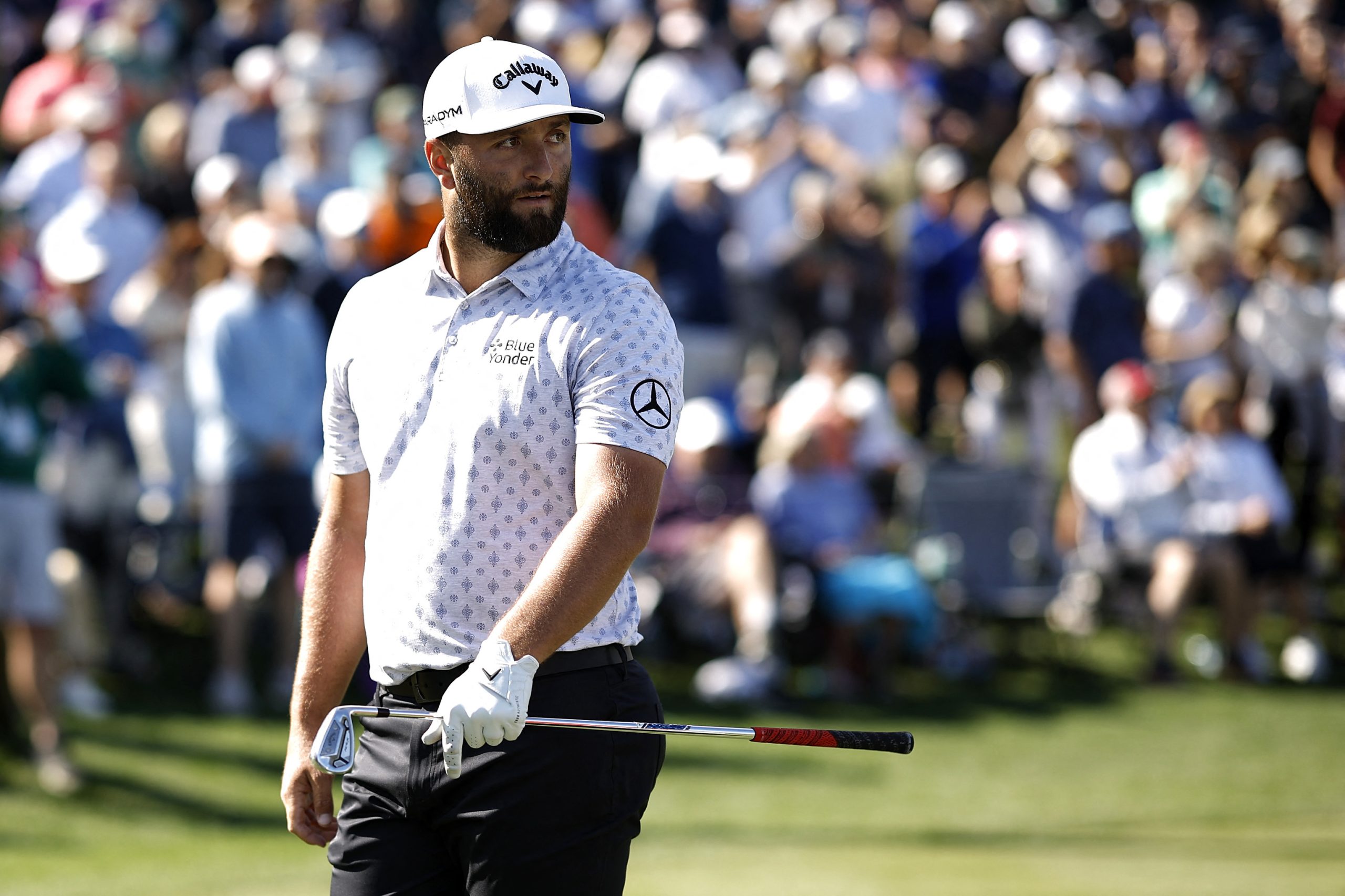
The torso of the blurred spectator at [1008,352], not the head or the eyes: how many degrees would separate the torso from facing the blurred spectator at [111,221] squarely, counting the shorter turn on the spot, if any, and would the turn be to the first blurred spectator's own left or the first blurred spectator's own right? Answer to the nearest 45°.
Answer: approximately 90° to the first blurred spectator's own right

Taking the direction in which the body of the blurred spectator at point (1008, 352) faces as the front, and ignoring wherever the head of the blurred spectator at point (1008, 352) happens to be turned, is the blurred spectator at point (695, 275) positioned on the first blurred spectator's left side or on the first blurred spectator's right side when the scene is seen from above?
on the first blurred spectator's right side

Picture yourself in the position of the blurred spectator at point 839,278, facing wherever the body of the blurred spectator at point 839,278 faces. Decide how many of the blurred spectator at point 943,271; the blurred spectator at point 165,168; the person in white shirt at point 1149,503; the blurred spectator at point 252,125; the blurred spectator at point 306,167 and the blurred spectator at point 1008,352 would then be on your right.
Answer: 3

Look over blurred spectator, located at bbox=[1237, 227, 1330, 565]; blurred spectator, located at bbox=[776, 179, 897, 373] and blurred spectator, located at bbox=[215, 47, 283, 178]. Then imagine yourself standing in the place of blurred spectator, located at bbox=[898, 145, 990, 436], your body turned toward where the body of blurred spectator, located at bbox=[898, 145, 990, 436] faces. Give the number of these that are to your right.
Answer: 2

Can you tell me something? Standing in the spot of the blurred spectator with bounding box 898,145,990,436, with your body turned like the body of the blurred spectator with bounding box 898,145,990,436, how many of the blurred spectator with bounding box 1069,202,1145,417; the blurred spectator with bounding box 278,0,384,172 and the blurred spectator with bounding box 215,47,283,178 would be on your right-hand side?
2

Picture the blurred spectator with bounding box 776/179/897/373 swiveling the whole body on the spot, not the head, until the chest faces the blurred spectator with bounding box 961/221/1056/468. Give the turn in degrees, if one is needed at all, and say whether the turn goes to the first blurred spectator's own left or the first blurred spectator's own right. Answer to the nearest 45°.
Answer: approximately 90° to the first blurred spectator's own left

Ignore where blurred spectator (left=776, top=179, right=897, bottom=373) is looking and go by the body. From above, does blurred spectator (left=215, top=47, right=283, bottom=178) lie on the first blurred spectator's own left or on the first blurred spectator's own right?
on the first blurred spectator's own right

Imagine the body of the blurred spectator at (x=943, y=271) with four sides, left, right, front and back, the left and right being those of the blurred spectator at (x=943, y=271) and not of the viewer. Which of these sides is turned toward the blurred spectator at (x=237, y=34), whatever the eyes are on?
right

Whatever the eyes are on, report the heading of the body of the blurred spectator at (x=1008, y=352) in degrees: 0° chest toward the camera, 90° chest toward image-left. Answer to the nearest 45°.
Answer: approximately 0°

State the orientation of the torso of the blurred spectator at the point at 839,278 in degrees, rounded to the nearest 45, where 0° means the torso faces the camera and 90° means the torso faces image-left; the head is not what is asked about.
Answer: approximately 0°

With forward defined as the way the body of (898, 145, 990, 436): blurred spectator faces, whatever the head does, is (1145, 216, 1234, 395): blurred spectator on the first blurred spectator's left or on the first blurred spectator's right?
on the first blurred spectator's left

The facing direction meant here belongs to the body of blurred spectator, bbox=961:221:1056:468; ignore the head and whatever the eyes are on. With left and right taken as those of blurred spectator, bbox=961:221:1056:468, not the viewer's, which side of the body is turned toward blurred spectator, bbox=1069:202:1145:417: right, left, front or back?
left

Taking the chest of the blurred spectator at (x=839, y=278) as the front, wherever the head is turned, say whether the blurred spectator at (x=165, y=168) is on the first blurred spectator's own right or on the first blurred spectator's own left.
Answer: on the first blurred spectator's own right

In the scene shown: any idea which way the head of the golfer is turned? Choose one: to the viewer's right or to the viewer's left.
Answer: to the viewer's right
